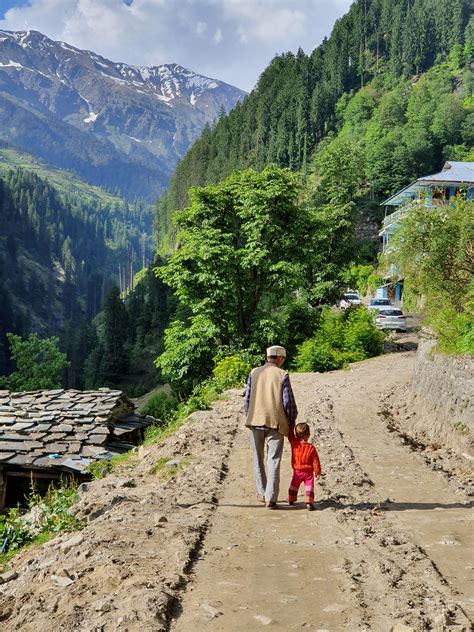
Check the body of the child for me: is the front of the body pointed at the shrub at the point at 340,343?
yes

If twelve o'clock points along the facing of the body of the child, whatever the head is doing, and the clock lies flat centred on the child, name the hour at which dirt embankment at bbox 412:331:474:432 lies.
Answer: The dirt embankment is roughly at 1 o'clock from the child.

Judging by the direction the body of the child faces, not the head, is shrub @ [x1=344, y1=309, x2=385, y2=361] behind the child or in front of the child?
in front

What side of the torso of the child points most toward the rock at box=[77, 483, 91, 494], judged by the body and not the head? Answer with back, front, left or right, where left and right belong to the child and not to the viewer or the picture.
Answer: left

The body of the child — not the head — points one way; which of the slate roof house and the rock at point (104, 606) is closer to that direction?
the slate roof house

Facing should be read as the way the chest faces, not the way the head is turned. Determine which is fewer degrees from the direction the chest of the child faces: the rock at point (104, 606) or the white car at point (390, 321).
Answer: the white car

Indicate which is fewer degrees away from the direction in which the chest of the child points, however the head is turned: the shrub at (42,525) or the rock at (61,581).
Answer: the shrub

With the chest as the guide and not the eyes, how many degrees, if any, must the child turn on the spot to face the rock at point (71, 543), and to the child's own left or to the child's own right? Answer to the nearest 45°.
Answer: approximately 135° to the child's own left

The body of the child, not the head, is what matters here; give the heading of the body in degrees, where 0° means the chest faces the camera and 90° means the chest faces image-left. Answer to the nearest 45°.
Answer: approximately 180°

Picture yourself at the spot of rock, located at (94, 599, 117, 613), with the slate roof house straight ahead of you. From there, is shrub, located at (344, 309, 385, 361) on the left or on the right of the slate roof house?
right

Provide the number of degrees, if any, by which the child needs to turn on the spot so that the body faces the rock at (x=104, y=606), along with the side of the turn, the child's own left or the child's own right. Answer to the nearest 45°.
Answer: approximately 135° to the child's own left

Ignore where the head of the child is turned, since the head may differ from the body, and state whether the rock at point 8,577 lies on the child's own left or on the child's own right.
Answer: on the child's own left

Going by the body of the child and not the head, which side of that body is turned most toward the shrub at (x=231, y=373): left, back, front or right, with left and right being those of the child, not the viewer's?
front

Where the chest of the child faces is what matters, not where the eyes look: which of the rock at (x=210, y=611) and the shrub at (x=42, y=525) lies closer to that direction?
the shrub

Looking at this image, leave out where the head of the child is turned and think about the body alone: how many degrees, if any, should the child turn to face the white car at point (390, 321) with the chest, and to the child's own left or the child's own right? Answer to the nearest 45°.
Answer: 0° — they already face it

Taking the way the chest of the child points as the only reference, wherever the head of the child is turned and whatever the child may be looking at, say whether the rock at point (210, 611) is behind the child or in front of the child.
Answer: behind
